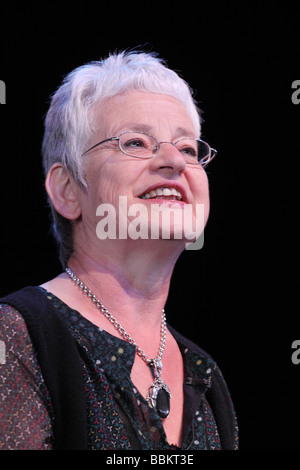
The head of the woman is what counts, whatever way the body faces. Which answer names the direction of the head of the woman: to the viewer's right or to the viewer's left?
to the viewer's right
